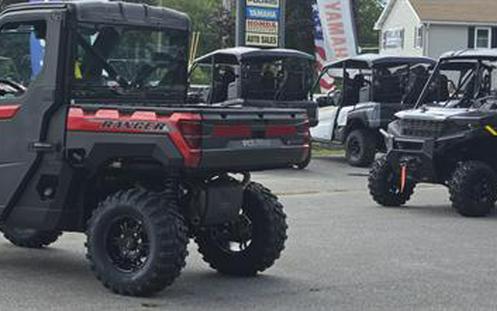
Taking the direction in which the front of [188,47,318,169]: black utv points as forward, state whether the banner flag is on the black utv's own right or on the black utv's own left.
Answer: on the black utv's own right

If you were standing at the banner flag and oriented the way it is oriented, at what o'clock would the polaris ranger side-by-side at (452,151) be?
The polaris ranger side-by-side is roughly at 12 o'clock from the banner flag.

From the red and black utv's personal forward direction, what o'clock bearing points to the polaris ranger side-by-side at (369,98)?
The polaris ranger side-by-side is roughly at 2 o'clock from the red and black utv.

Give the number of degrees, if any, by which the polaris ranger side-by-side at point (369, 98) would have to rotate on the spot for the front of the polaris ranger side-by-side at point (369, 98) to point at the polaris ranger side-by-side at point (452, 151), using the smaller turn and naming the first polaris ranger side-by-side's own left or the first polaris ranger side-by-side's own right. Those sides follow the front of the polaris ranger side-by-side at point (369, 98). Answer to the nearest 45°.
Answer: approximately 135° to the first polaris ranger side-by-side's own left

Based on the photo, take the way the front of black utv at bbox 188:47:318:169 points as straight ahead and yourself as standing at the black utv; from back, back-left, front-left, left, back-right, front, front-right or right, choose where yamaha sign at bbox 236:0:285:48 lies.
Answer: front-right
